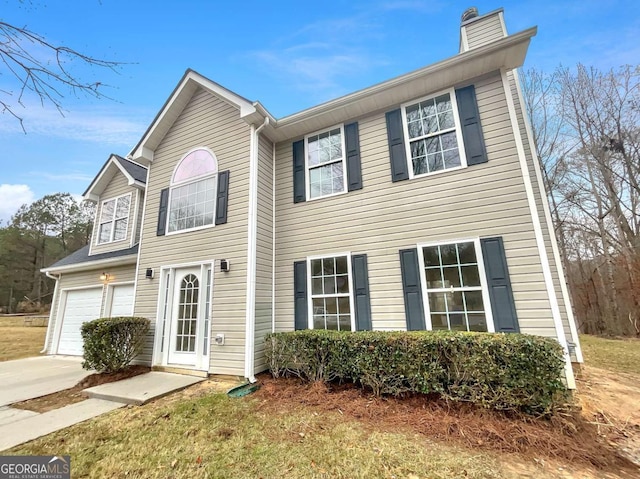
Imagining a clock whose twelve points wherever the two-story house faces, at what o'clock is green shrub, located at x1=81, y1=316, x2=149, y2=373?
The green shrub is roughly at 2 o'clock from the two-story house.

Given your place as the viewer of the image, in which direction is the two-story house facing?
facing the viewer and to the left of the viewer
